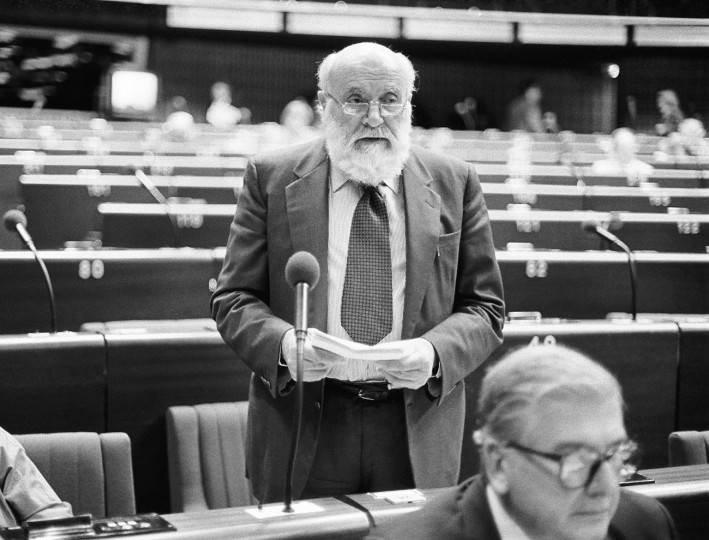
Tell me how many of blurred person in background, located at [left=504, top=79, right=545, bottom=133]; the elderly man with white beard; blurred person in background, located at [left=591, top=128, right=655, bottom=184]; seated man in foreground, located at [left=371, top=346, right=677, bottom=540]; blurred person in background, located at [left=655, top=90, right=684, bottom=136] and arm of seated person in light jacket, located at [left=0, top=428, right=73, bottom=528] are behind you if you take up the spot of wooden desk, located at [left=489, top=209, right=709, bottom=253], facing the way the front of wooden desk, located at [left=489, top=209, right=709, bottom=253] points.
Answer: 3

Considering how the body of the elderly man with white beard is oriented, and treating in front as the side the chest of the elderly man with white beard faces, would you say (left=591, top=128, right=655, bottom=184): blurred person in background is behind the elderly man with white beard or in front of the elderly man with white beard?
behind

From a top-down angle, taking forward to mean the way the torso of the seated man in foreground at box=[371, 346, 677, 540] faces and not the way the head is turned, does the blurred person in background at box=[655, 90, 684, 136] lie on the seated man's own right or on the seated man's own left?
on the seated man's own left

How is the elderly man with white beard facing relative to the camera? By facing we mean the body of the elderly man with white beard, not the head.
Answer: toward the camera

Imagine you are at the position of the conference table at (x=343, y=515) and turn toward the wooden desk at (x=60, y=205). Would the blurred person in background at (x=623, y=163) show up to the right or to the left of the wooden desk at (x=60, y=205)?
right
